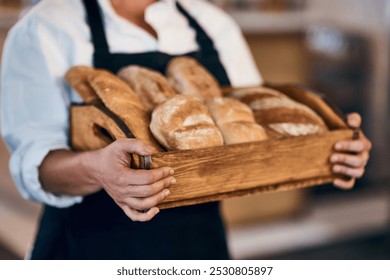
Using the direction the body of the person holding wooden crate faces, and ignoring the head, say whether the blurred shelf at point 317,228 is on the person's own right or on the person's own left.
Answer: on the person's own left

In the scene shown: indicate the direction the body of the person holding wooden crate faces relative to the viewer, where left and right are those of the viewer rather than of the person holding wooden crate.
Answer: facing the viewer and to the right of the viewer

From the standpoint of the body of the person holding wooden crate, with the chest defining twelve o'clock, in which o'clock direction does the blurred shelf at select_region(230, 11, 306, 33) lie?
The blurred shelf is roughly at 8 o'clock from the person holding wooden crate.
